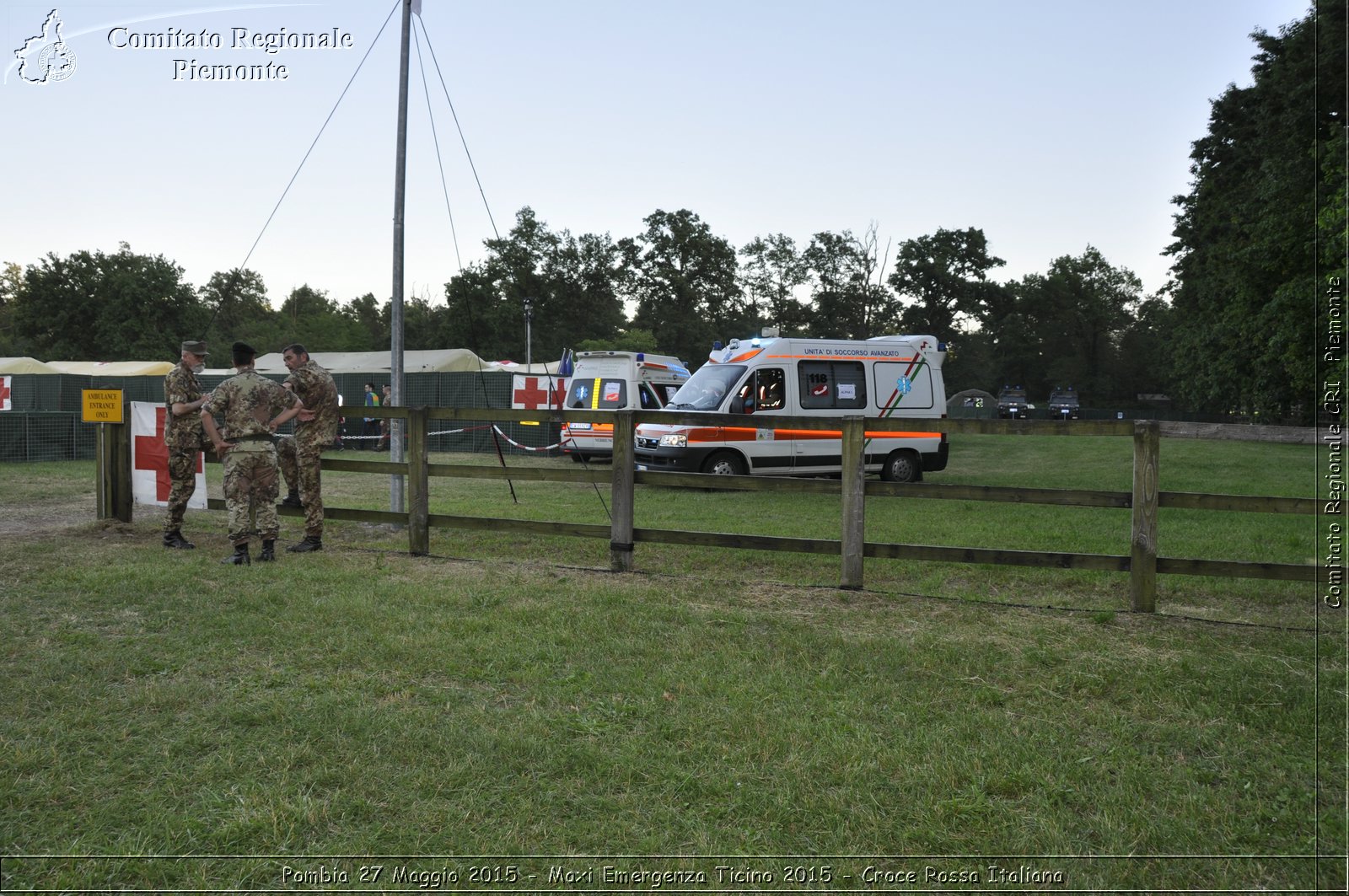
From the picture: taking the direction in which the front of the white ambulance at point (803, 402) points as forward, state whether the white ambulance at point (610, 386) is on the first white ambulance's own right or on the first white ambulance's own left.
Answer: on the first white ambulance's own right

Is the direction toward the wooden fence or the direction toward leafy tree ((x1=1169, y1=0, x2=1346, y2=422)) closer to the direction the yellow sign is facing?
the wooden fence

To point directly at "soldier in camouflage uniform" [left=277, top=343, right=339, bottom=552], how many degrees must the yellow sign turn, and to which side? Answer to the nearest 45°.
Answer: approximately 45° to its left

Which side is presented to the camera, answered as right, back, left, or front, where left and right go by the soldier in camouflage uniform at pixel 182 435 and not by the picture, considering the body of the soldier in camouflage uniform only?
right

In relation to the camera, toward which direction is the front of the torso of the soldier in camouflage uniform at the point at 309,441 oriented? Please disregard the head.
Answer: to the viewer's left

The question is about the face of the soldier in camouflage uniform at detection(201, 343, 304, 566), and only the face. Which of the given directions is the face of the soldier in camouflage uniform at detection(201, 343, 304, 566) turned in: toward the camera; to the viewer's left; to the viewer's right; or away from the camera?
away from the camera

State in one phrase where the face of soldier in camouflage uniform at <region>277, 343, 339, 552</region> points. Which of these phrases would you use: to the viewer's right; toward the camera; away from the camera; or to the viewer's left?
to the viewer's left
